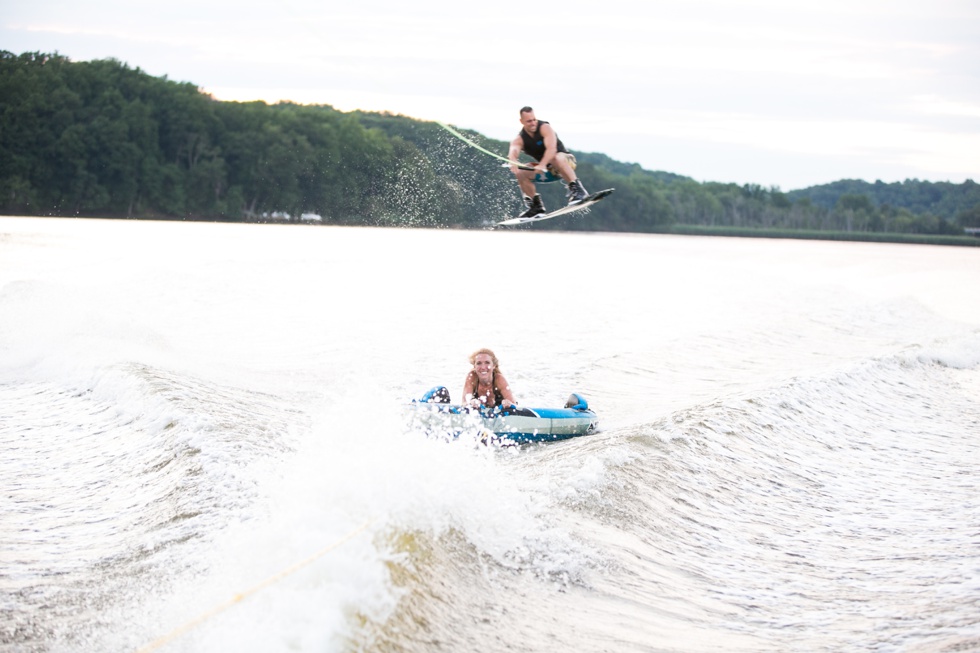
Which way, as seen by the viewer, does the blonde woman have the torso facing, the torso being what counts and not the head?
toward the camera

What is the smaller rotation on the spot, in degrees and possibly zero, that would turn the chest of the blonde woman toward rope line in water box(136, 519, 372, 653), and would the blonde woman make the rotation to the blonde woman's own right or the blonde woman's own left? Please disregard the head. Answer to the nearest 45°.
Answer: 0° — they already face it

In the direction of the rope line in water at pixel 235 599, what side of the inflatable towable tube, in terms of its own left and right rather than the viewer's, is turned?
front
